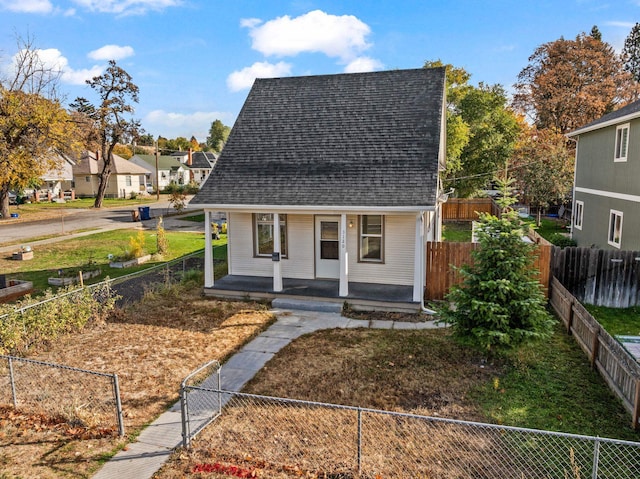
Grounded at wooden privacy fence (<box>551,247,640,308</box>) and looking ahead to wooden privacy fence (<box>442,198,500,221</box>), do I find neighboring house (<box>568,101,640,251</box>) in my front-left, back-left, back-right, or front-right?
front-right

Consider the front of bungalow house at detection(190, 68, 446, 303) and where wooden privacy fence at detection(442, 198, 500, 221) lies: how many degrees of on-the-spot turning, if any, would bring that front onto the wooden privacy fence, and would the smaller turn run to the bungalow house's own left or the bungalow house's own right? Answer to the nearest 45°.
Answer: approximately 135° to the bungalow house's own left

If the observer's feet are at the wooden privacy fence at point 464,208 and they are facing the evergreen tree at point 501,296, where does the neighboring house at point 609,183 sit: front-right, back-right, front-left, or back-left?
front-left

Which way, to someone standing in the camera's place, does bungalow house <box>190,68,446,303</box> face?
facing the viewer

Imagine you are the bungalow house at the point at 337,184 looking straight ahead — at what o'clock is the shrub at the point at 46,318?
The shrub is roughly at 2 o'clock from the bungalow house.

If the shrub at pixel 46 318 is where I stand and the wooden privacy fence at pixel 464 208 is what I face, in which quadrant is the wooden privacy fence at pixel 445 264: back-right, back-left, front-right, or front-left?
front-right

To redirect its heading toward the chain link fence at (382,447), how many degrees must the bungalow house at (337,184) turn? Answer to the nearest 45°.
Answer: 0° — it already faces it

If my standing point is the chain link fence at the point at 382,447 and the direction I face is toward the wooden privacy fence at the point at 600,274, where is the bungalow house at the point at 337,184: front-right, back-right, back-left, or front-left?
front-left

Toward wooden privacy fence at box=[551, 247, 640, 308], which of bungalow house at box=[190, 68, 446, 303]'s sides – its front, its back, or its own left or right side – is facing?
left

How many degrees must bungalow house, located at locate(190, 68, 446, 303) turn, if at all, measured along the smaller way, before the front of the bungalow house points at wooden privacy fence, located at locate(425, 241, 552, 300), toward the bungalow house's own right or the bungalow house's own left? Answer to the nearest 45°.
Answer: approximately 45° to the bungalow house's own left

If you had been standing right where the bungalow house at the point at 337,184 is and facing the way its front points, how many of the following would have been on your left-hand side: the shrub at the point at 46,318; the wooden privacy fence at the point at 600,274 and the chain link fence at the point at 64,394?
1

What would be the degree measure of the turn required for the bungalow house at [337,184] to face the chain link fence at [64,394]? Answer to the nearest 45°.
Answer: approximately 45° to its right

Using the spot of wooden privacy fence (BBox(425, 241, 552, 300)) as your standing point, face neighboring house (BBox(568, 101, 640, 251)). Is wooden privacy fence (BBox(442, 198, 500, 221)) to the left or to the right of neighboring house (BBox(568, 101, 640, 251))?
left

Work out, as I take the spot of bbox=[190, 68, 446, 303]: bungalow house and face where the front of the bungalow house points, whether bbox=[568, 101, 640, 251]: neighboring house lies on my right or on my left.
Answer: on my left

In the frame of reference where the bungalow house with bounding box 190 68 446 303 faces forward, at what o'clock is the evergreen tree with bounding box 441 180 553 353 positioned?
The evergreen tree is roughly at 11 o'clock from the bungalow house.

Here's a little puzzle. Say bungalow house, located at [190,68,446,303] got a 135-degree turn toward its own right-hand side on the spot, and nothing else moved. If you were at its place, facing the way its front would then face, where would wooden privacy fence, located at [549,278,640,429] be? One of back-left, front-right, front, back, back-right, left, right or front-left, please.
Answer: back
